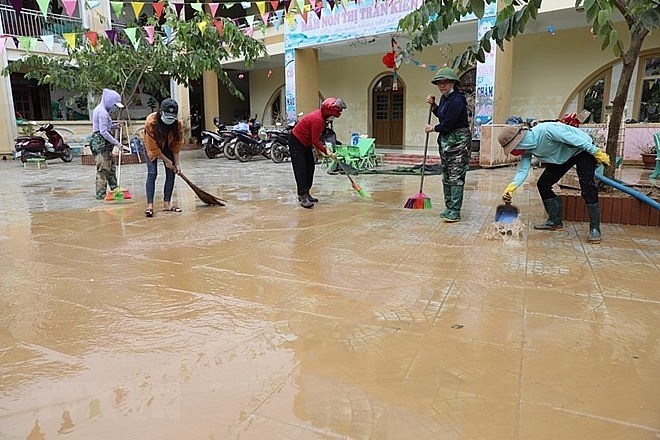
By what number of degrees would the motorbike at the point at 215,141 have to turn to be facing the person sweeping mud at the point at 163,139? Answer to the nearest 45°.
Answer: approximately 45° to its left

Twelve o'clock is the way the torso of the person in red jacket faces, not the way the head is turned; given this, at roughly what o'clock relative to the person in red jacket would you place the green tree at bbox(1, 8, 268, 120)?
The green tree is roughly at 8 o'clock from the person in red jacket.

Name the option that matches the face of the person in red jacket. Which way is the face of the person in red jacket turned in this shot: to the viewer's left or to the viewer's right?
to the viewer's right

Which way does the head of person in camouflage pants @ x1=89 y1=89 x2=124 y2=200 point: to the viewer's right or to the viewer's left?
to the viewer's right

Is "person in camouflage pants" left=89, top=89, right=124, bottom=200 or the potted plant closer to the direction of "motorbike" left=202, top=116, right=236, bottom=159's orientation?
the person in camouflage pants

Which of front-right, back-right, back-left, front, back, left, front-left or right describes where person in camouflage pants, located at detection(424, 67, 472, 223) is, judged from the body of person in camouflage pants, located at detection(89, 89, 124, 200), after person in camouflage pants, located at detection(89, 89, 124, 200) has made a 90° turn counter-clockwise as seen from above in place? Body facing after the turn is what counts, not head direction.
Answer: back-right

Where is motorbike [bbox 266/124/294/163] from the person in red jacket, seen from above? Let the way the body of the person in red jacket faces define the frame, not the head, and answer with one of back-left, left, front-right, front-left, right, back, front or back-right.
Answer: left

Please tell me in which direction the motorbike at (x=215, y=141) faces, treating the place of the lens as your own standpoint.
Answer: facing the viewer and to the left of the viewer

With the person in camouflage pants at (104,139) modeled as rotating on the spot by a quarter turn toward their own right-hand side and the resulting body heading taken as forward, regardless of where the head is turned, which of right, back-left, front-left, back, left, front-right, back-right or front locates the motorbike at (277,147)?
back-left

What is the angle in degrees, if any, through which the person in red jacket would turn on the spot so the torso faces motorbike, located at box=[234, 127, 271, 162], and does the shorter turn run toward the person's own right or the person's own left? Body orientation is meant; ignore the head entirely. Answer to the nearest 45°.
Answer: approximately 90° to the person's own left

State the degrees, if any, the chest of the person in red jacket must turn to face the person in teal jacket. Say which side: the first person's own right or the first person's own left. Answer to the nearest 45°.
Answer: approximately 45° to the first person's own right

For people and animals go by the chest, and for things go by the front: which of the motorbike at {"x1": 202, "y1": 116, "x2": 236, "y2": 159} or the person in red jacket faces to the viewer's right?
the person in red jacket

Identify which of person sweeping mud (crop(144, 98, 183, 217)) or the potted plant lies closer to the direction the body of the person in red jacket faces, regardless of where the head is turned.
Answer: the potted plant

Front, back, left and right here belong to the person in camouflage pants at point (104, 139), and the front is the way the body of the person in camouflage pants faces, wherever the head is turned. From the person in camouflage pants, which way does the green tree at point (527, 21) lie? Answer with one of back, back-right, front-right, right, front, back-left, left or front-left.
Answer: front-right

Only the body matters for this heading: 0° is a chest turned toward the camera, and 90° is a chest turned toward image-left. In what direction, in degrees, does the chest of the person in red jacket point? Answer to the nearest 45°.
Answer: approximately 270°
